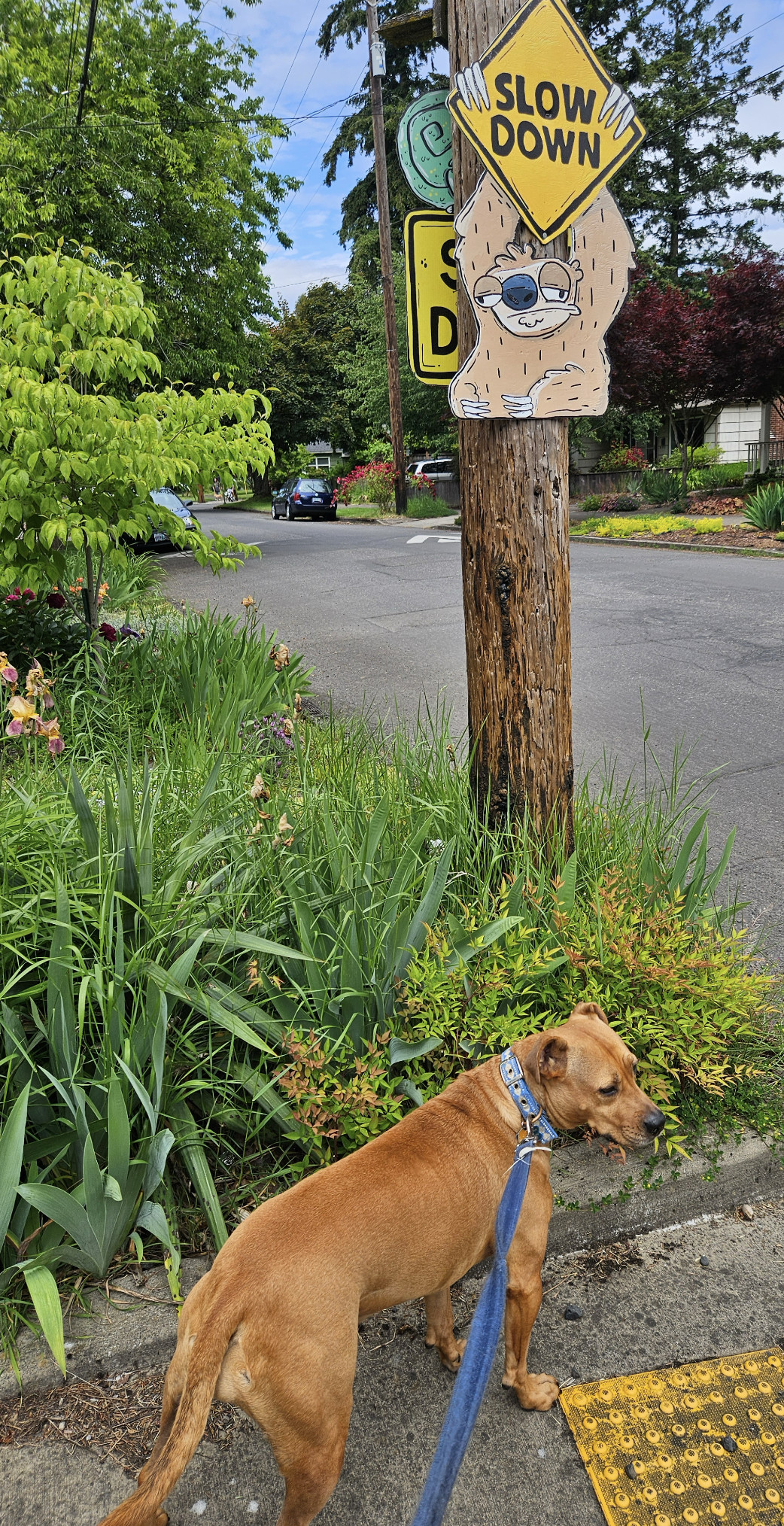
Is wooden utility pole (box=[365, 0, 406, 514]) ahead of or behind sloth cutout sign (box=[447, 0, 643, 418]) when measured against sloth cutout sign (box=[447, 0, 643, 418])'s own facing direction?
behind

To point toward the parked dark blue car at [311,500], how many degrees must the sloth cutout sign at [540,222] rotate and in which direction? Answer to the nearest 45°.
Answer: approximately 180°

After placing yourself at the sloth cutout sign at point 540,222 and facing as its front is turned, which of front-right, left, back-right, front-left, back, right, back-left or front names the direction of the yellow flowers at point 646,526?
back

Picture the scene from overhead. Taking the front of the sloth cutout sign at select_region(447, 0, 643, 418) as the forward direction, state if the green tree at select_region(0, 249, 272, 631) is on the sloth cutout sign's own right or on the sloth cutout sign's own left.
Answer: on the sloth cutout sign's own right

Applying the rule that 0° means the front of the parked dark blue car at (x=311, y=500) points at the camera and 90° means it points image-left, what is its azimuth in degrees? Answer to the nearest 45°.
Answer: approximately 135°

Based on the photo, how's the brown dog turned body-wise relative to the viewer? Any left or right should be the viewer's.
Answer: facing away from the viewer and to the right of the viewer

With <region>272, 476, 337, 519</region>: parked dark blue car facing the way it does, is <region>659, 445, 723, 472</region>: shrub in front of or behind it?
behind

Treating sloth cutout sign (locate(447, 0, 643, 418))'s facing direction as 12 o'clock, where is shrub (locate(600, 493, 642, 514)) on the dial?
The shrub is roughly at 6 o'clock from the sloth cutout sign.

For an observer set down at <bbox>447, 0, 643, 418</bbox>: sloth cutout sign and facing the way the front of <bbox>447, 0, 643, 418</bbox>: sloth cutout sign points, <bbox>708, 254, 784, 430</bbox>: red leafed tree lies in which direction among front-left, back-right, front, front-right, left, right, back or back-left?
back

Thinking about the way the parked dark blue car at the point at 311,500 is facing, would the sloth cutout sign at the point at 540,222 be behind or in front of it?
behind

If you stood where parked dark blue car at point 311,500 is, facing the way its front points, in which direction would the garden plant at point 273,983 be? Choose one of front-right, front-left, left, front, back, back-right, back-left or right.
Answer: back-left

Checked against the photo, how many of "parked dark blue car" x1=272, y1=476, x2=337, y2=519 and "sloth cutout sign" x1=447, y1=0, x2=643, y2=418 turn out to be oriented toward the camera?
1
